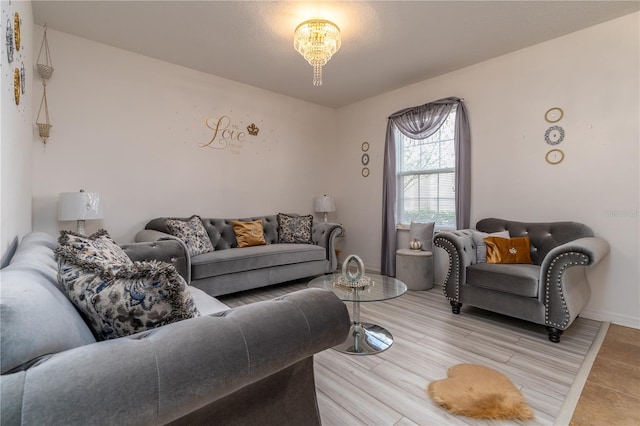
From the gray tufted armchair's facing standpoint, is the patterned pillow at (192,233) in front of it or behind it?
in front

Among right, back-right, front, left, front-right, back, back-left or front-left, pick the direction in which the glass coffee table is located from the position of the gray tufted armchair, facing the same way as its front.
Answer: front

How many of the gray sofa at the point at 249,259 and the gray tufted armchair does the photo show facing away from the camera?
0

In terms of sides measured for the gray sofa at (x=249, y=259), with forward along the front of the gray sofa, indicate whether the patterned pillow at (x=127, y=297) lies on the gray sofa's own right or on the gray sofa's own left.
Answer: on the gray sofa's own right

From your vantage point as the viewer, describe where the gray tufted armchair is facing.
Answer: facing the viewer and to the left of the viewer

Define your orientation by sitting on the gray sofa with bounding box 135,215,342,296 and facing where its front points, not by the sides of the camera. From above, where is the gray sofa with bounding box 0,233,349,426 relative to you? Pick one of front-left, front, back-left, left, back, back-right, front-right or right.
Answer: front-right

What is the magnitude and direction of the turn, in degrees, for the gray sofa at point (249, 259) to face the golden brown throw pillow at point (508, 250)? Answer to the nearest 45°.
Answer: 0° — it already faces it

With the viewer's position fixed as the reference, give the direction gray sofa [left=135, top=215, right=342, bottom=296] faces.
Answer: facing the viewer and to the right of the viewer

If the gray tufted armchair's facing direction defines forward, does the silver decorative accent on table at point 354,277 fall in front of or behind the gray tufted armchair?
in front

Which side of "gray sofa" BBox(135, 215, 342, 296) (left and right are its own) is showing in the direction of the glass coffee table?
front

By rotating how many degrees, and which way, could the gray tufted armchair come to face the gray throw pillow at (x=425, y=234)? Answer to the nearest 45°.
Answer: approximately 90° to its right
